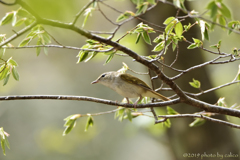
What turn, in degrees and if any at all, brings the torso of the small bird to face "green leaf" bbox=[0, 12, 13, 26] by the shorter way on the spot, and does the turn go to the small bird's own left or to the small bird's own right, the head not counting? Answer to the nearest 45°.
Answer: approximately 45° to the small bird's own left

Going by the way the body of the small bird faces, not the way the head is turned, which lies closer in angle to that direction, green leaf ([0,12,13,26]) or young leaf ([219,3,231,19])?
the green leaf

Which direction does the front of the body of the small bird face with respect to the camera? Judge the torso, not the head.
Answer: to the viewer's left
